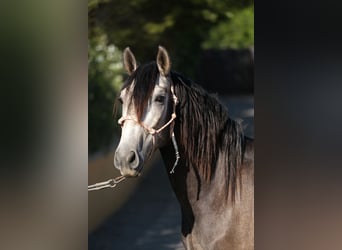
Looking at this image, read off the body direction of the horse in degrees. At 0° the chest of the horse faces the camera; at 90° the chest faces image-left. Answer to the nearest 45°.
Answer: approximately 45°
